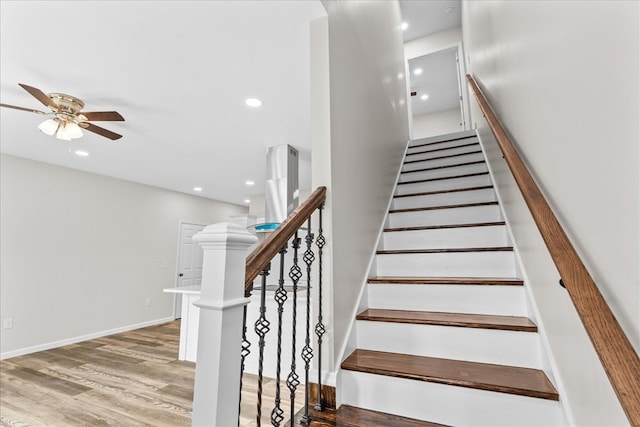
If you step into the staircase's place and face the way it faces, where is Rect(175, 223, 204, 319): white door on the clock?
The white door is roughly at 4 o'clock from the staircase.

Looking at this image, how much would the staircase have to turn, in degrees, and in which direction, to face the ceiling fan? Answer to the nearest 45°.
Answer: approximately 90° to its right

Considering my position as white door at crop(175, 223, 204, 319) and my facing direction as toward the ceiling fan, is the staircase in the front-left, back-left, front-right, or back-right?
front-left

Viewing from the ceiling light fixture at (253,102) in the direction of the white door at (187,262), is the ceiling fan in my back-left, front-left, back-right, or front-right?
front-left

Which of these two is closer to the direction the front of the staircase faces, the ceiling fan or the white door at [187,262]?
the ceiling fan

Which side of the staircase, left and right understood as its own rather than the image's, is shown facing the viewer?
front
